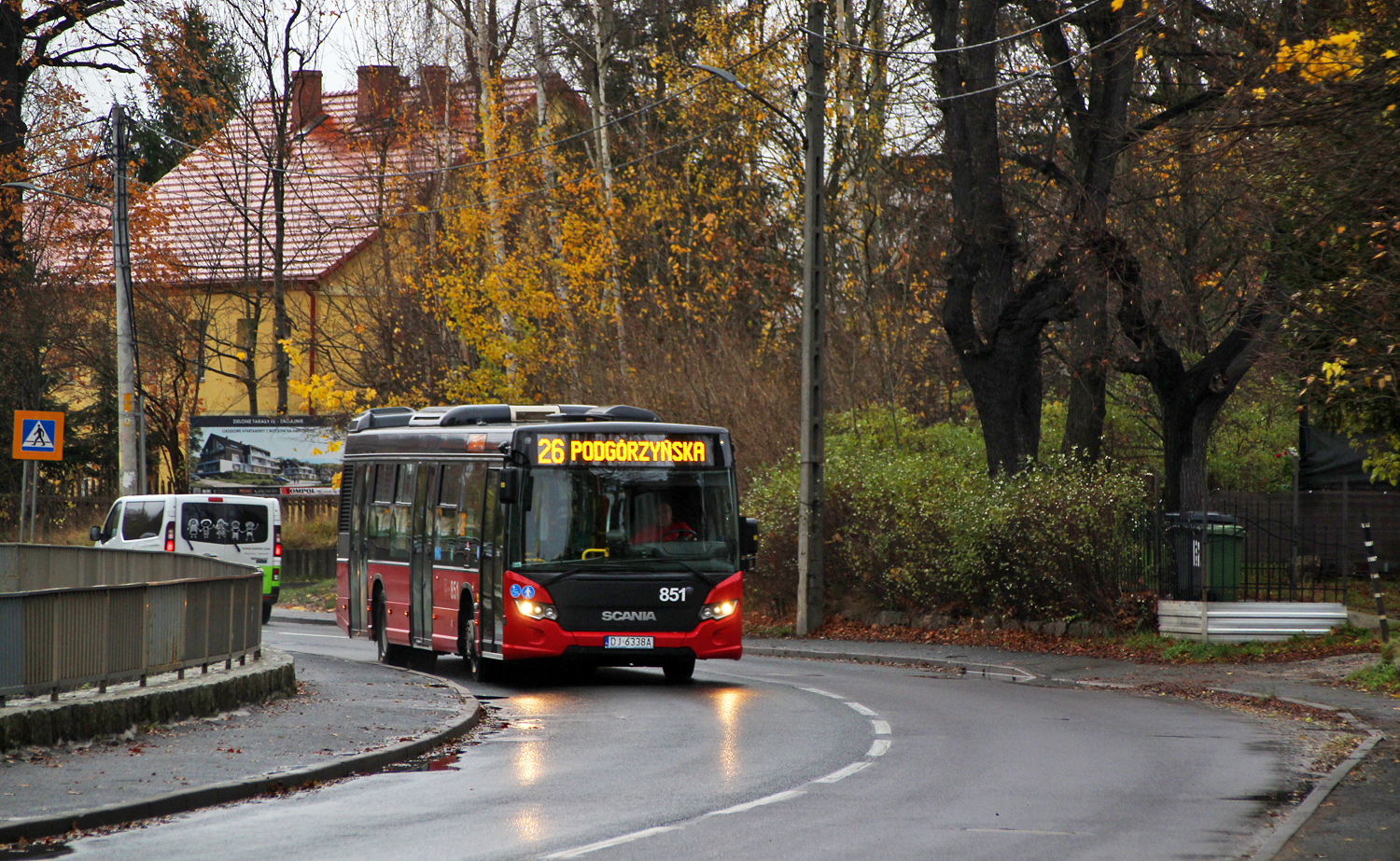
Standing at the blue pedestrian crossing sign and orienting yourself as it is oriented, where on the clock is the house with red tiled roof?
The house with red tiled roof is roughly at 7 o'clock from the blue pedestrian crossing sign.

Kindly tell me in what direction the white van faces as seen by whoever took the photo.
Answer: facing away from the viewer and to the left of the viewer

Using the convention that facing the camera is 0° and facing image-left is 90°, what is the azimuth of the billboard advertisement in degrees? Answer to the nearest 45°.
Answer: approximately 0°

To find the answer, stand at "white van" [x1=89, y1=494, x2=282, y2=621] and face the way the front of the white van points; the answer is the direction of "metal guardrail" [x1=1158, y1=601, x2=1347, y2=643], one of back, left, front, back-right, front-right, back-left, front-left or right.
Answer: back

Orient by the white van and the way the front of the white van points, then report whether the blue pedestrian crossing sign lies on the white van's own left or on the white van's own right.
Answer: on the white van's own left

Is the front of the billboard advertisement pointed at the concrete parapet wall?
yes

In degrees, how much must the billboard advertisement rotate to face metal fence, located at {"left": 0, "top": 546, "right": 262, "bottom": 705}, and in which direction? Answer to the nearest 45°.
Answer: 0° — it already faces it

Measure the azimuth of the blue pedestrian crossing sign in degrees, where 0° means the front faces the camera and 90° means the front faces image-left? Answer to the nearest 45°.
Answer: approximately 0°

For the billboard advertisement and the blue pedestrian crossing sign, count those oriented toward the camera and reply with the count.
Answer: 2

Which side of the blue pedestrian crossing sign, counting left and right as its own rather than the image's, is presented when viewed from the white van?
left

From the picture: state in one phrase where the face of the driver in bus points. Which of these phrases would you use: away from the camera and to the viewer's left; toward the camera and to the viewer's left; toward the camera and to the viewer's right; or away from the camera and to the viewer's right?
toward the camera and to the viewer's right

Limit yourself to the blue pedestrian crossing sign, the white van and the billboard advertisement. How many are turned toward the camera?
2
